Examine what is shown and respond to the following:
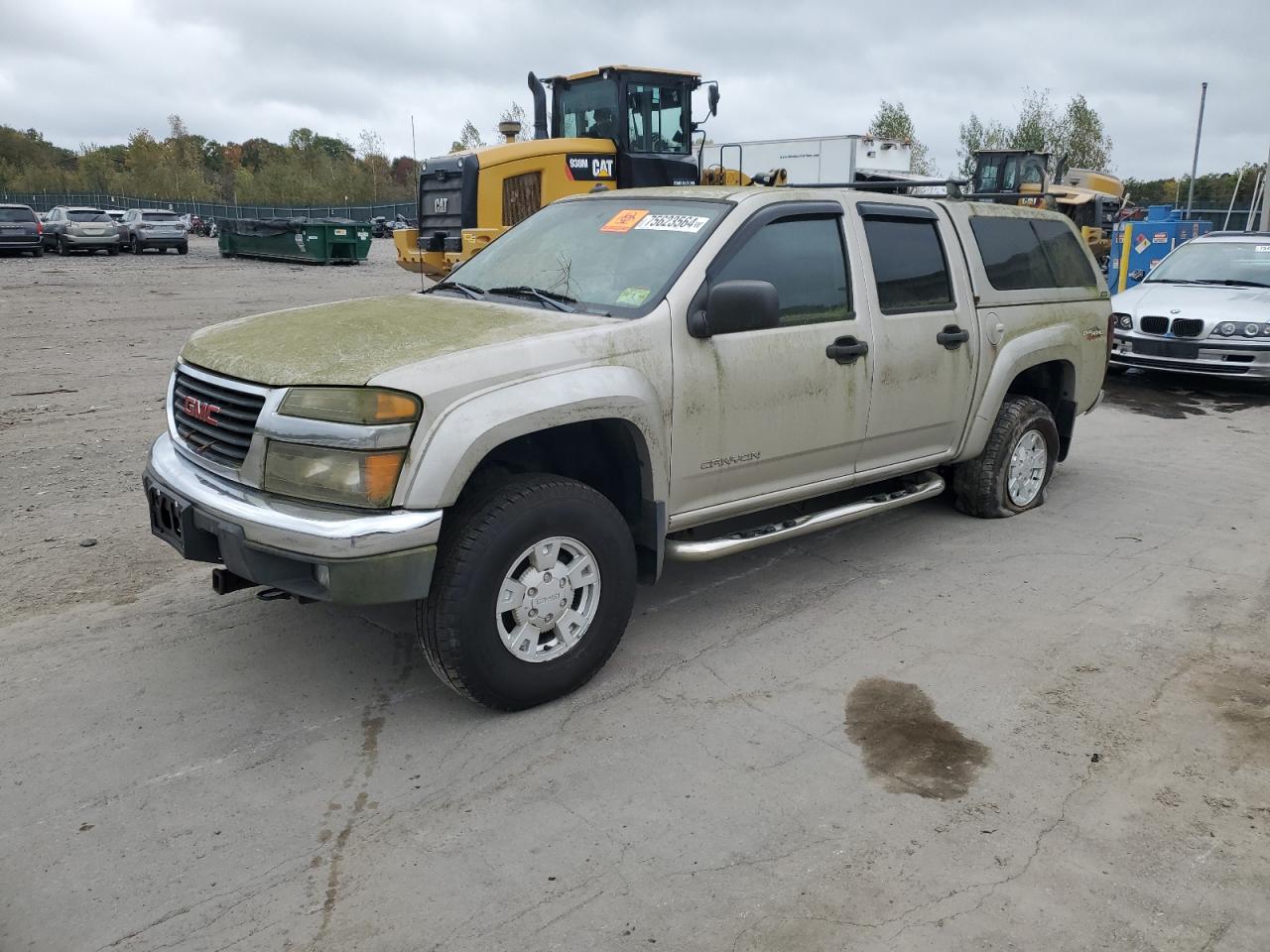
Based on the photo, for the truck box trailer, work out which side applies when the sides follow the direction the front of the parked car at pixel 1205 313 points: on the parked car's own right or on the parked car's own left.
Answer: on the parked car's own right

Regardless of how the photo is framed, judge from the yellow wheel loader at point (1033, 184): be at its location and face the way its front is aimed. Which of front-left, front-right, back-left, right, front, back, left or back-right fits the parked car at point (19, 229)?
front-left

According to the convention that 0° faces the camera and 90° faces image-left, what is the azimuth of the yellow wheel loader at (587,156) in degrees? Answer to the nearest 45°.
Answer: approximately 225°

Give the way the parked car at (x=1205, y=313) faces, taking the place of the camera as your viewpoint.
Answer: facing the viewer and to the left of the viewer

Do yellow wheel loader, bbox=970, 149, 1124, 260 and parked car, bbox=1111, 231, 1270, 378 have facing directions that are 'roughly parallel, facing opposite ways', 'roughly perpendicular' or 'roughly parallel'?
roughly perpendicular

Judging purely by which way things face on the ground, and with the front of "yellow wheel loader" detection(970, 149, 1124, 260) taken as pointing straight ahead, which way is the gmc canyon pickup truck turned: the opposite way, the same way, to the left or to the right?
to the left

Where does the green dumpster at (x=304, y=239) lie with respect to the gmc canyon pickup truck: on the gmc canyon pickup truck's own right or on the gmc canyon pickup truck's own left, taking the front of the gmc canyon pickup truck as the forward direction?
on the gmc canyon pickup truck's own right

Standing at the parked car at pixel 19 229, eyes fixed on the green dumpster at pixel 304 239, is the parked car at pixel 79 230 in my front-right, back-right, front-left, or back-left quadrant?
front-left

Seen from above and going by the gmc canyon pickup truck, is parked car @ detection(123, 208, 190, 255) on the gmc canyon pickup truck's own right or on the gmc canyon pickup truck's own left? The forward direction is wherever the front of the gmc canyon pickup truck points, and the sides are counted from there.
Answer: on the gmc canyon pickup truck's own right

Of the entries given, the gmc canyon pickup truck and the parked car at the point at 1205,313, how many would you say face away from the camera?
0

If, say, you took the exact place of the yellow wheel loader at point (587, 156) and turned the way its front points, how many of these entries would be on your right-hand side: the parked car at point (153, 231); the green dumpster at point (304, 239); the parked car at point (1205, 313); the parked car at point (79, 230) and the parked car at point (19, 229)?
1
